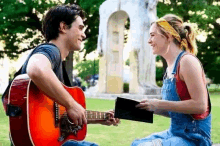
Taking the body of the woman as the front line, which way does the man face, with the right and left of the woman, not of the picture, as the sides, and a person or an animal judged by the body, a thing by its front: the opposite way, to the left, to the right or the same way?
the opposite way

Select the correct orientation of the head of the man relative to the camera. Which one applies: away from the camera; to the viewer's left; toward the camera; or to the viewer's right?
to the viewer's right

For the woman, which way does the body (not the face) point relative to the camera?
to the viewer's left

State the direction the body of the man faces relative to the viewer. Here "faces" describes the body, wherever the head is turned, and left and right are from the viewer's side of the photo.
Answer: facing to the right of the viewer

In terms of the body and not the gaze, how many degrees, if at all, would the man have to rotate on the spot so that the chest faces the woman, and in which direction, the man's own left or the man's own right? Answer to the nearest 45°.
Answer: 0° — they already face them

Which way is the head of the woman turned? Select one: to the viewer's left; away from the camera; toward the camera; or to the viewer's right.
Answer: to the viewer's left

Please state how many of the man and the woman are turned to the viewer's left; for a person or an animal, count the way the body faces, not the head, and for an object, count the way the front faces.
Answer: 1

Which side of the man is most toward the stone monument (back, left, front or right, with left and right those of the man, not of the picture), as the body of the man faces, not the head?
left
